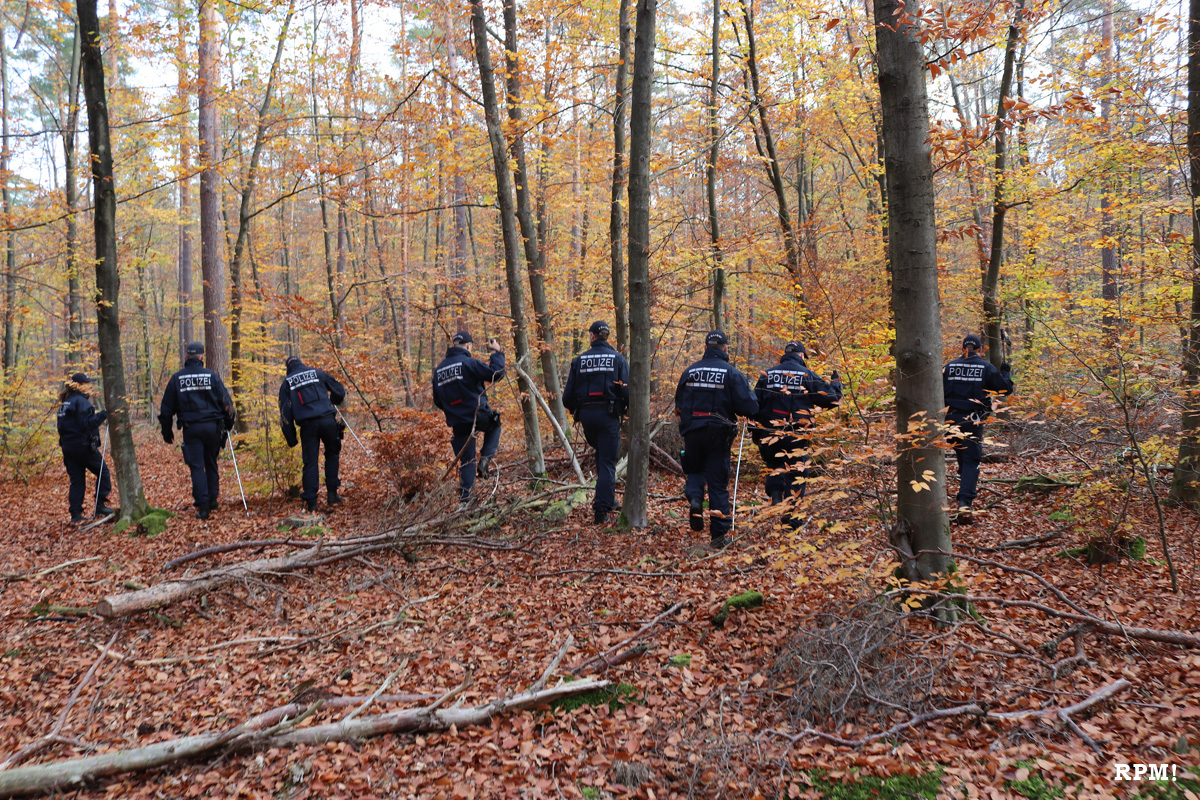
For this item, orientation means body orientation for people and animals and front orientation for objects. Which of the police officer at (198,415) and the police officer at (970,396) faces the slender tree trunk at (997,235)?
the police officer at (970,396)

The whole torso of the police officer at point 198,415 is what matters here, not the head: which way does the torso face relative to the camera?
away from the camera

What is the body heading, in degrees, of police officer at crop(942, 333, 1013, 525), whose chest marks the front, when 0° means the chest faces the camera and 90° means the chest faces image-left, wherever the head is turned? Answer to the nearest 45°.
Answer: approximately 180°

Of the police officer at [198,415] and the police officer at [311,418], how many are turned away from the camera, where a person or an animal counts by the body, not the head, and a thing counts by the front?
2

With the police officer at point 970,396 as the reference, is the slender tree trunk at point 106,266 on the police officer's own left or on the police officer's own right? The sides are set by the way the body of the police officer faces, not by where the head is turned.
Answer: on the police officer's own left

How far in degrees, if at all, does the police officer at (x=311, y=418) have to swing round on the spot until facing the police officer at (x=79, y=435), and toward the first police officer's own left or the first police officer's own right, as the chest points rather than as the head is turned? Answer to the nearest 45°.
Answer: approximately 45° to the first police officer's own left

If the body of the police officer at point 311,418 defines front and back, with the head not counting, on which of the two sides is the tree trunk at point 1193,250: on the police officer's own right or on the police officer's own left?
on the police officer's own right

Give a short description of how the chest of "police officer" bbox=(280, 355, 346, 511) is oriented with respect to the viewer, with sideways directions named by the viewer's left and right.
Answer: facing away from the viewer

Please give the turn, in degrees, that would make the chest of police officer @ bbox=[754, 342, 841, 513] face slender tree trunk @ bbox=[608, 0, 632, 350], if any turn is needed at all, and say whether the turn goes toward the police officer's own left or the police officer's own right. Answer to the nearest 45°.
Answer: approximately 45° to the police officer's own left

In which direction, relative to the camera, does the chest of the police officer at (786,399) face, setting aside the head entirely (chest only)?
away from the camera
